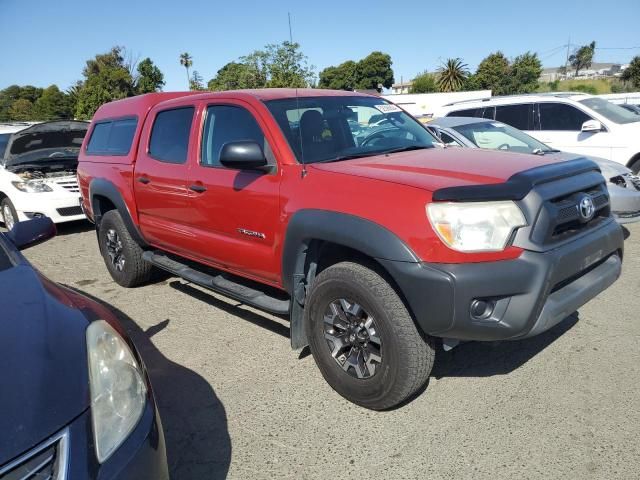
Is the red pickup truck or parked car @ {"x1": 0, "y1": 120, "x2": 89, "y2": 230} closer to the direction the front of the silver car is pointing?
the red pickup truck

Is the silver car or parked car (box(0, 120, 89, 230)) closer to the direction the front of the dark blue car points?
the silver car

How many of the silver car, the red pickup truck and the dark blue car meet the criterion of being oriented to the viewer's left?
0

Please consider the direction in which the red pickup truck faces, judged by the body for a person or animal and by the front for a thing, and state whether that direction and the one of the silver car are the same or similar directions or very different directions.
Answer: same or similar directions

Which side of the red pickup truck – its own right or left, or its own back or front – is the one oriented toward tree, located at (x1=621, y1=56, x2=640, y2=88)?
left

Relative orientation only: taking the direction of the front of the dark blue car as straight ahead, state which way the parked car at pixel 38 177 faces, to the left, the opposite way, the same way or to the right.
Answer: the same way

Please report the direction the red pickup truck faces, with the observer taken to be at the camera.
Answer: facing the viewer and to the right of the viewer

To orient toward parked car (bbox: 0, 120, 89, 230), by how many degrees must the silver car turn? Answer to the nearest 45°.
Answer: approximately 135° to its right

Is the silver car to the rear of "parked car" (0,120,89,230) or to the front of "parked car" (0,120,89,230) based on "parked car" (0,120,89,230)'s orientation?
to the front

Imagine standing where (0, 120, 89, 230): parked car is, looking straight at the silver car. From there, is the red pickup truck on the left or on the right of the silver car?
right

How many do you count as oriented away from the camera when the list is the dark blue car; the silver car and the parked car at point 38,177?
0
